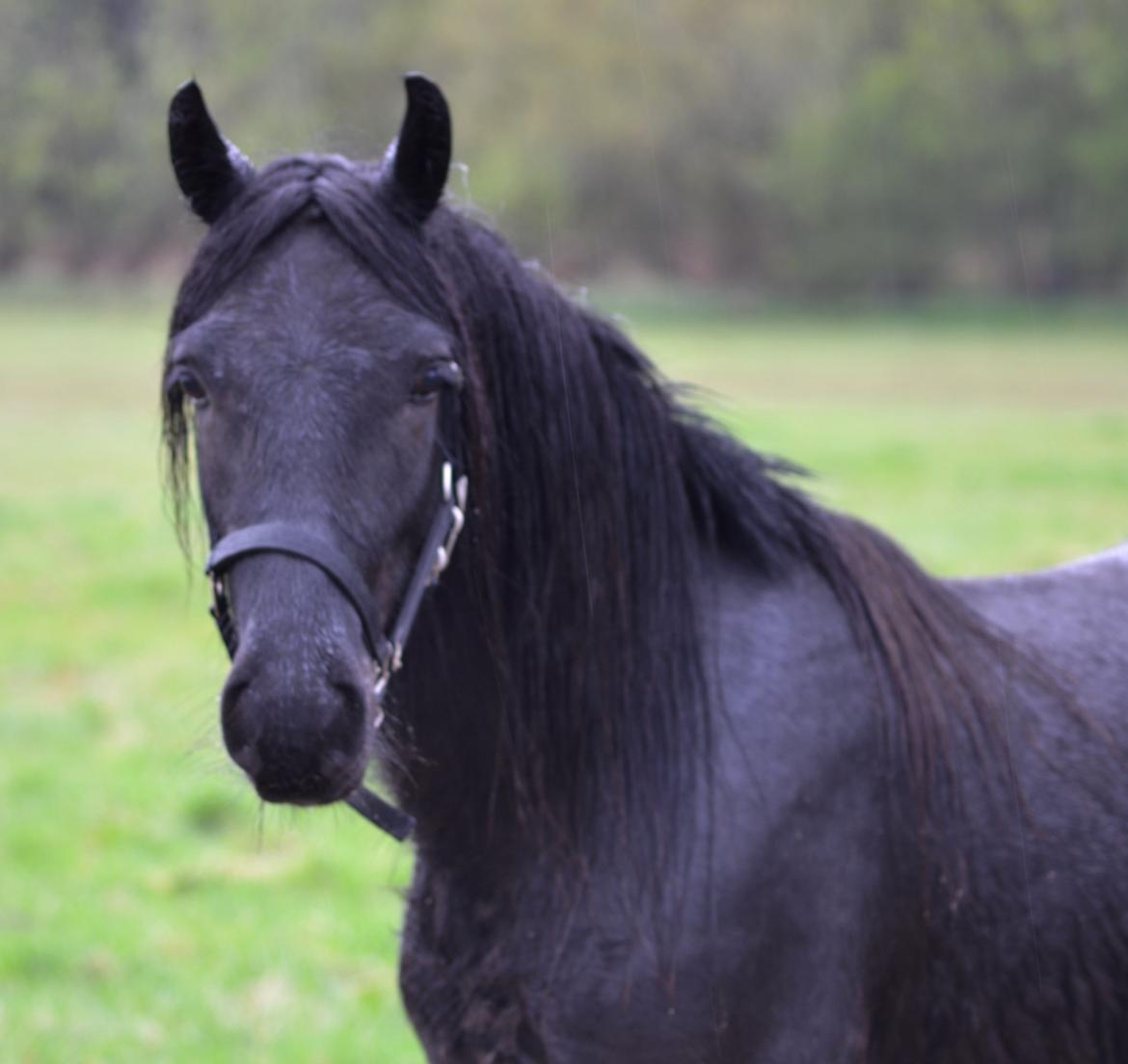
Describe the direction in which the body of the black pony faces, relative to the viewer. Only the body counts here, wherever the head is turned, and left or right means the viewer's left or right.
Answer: facing the viewer and to the left of the viewer
